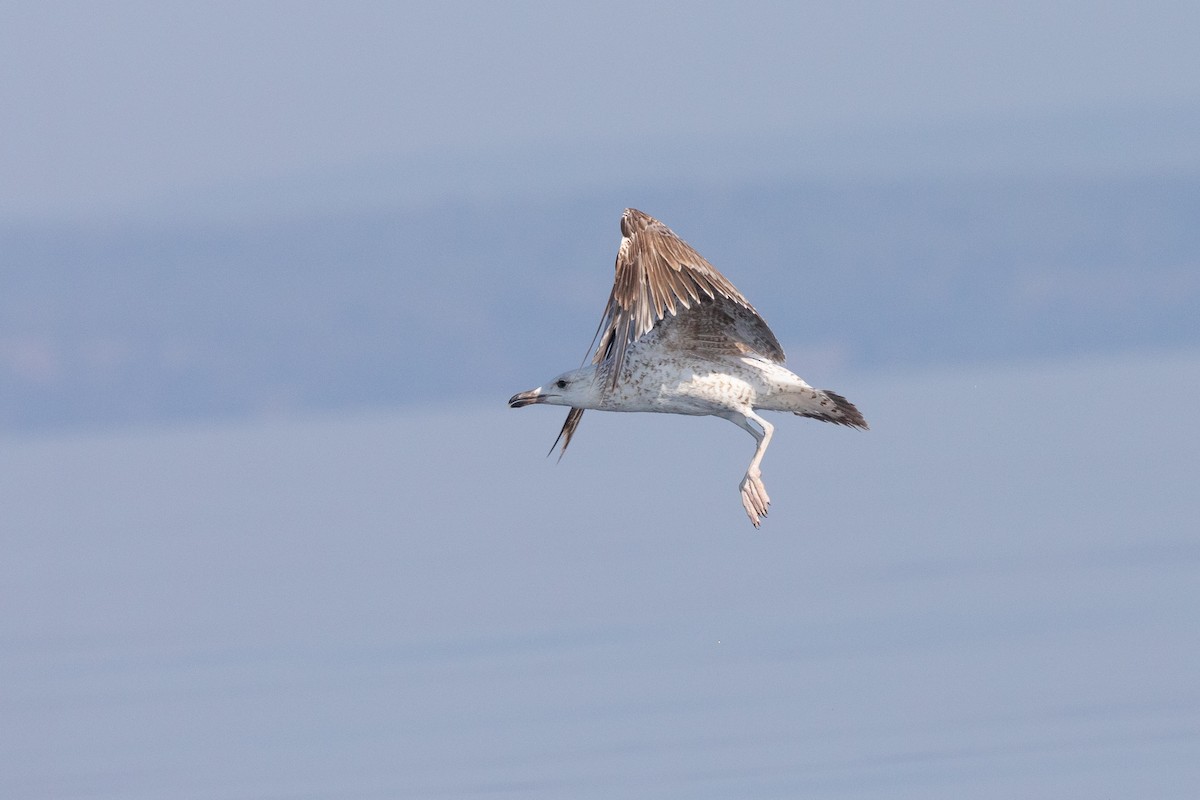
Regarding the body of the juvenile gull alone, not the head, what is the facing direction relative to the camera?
to the viewer's left
